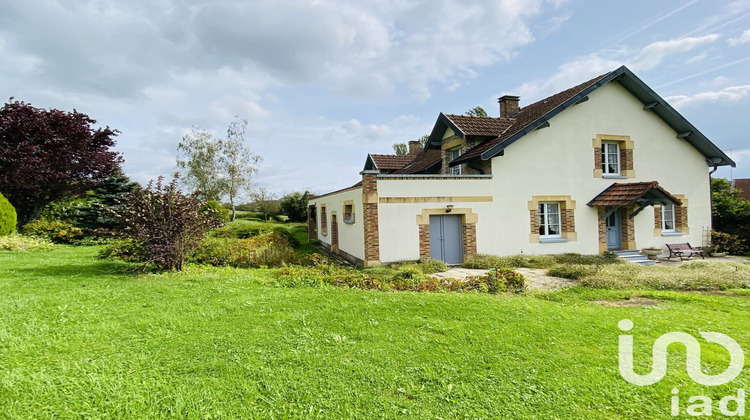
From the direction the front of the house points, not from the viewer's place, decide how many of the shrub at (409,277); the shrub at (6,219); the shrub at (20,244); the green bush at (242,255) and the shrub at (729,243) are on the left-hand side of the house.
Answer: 1

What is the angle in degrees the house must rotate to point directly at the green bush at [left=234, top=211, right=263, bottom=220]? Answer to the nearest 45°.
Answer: approximately 180°

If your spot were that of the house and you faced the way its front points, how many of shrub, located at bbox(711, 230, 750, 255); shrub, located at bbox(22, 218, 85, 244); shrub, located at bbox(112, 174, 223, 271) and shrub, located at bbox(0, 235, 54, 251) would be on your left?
1

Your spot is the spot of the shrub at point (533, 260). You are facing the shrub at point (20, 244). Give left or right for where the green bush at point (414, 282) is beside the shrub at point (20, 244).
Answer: left

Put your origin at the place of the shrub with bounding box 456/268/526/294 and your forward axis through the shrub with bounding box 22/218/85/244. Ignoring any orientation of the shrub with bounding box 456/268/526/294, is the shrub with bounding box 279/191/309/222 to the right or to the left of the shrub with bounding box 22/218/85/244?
right

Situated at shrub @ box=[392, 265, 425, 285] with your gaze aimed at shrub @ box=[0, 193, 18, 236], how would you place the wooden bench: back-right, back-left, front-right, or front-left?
back-right

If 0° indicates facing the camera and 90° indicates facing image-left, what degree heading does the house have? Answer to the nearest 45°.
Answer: approximately 315°

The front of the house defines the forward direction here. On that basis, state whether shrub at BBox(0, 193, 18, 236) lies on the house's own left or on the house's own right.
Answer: on the house's own right

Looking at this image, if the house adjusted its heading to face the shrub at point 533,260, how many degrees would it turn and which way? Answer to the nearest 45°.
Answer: approximately 45° to its right

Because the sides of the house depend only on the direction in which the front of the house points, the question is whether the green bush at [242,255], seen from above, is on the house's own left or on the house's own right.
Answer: on the house's own right

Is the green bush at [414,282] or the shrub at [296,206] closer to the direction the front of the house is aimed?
the green bush

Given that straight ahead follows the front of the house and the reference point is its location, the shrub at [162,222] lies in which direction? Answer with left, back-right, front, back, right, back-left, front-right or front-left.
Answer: right
